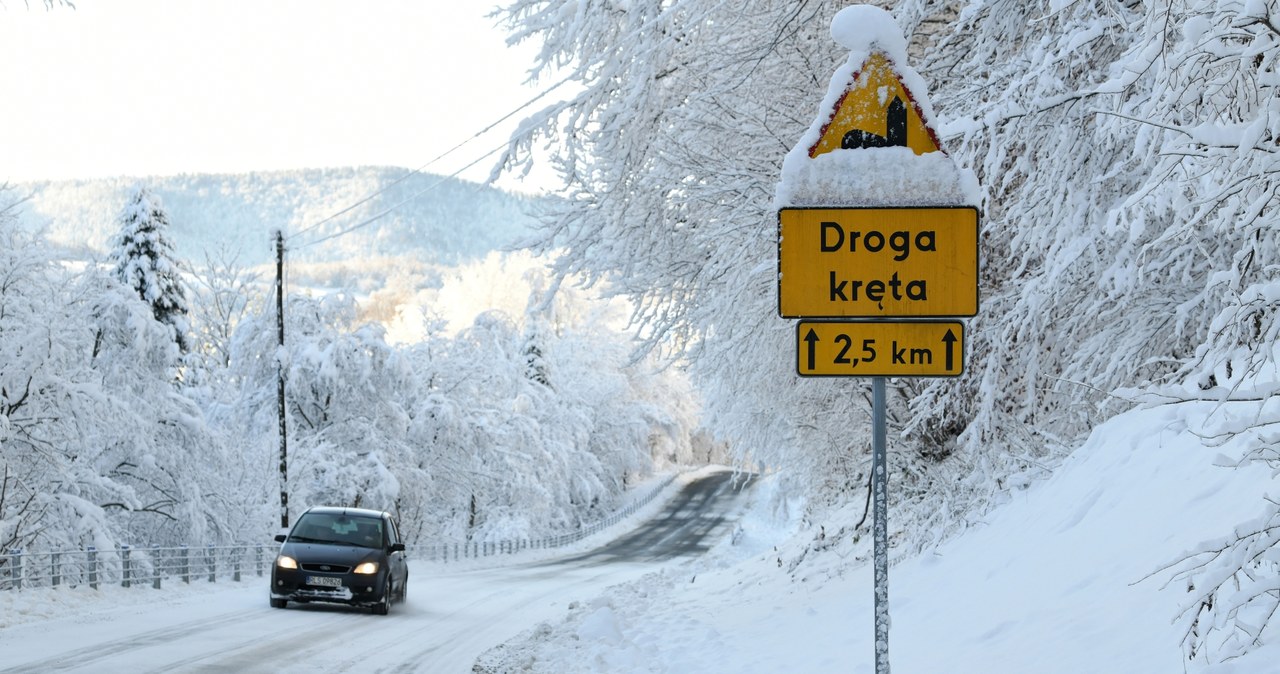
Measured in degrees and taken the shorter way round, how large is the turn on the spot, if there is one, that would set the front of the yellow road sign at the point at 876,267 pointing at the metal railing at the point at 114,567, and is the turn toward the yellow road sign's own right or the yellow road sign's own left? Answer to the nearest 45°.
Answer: approximately 135° to the yellow road sign's own right

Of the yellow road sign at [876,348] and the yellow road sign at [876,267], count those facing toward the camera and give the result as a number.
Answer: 2

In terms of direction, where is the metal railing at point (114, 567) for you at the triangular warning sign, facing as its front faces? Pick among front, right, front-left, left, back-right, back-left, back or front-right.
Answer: back-right

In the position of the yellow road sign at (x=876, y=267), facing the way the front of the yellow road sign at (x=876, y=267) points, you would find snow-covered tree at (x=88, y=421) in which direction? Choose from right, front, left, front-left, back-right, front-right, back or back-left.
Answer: back-right
